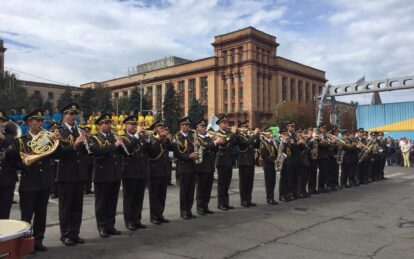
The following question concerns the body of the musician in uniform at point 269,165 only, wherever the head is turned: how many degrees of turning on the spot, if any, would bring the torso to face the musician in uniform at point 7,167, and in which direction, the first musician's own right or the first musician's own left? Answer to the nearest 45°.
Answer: approximately 90° to the first musician's own right

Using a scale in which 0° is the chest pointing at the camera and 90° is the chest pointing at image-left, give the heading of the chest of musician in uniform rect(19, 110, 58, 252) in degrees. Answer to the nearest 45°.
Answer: approximately 315°

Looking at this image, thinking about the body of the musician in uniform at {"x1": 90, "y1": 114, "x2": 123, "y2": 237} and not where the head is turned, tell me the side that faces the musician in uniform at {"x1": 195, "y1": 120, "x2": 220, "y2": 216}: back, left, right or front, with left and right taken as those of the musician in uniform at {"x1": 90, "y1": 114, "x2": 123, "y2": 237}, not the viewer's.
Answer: left

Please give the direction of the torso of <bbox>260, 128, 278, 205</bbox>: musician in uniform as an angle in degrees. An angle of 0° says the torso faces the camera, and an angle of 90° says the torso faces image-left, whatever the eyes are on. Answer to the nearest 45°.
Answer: approximately 315°

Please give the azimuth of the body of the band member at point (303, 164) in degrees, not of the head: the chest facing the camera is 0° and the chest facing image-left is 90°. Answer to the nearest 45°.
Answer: approximately 315°

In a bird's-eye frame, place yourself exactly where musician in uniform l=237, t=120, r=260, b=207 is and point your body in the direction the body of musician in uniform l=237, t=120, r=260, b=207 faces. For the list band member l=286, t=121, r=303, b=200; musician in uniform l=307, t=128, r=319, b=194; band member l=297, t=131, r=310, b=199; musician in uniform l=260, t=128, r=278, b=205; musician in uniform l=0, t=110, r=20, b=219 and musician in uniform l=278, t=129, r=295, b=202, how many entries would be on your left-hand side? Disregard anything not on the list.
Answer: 5

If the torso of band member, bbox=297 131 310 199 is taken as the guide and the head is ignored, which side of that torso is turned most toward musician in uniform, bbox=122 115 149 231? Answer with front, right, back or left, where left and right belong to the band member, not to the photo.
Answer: right
